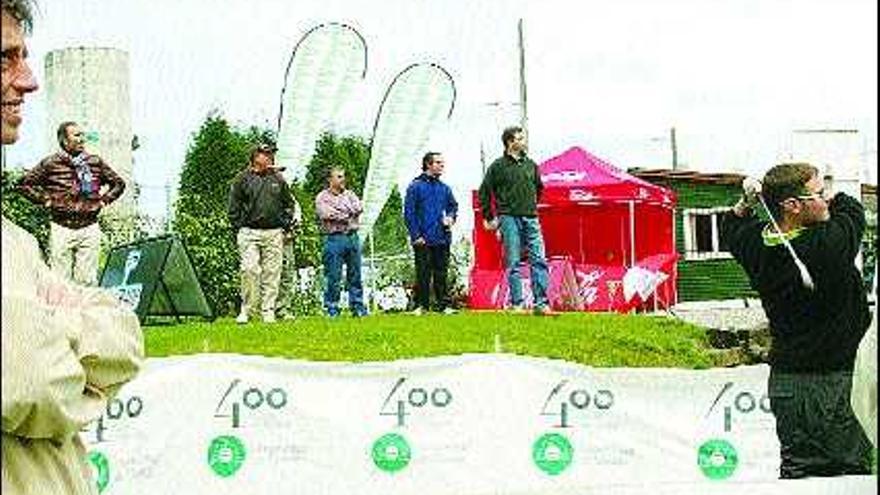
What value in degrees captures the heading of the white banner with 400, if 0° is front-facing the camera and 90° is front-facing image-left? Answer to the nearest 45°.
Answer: approximately 0°

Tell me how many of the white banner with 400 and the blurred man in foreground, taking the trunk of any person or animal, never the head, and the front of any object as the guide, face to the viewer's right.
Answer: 1

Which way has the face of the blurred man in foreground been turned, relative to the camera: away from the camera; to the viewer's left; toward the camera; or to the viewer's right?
to the viewer's right

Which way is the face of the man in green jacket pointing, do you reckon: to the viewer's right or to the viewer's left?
to the viewer's right

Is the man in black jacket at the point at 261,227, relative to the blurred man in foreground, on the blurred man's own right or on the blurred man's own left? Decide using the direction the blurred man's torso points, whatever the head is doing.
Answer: on the blurred man's own left

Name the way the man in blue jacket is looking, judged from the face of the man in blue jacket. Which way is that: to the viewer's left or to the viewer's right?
to the viewer's right

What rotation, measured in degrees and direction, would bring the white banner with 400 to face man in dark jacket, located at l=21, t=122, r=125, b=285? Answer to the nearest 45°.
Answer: approximately 135° to its right
